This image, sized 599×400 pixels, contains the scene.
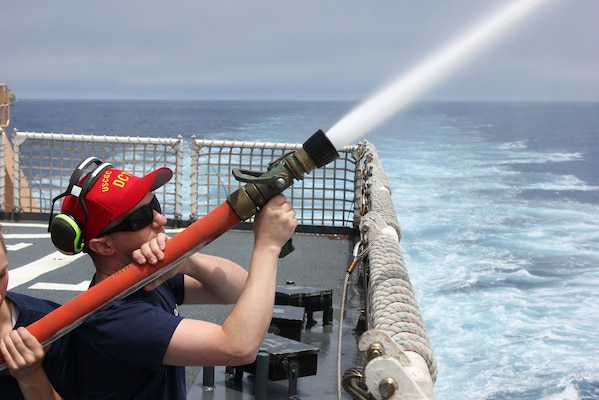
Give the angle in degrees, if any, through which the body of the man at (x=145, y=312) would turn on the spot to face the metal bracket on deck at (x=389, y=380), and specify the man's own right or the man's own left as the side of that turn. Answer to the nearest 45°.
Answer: approximately 45° to the man's own right

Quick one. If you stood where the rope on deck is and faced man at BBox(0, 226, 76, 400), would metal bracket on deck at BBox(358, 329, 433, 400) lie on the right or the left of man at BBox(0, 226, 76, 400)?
left

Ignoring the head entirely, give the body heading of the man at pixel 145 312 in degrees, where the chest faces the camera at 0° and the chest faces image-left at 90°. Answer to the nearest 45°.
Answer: approximately 270°

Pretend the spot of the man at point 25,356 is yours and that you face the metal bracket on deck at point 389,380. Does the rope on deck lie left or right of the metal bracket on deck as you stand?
left
